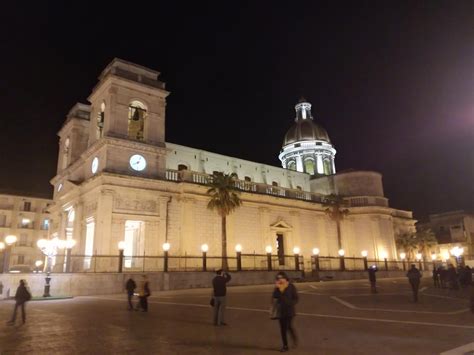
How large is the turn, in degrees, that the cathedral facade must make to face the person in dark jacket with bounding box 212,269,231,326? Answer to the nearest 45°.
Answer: approximately 45° to its left

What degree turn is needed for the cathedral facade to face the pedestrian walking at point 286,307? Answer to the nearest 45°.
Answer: approximately 45° to its left

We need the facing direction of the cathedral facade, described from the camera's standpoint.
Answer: facing the viewer and to the left of the viewer

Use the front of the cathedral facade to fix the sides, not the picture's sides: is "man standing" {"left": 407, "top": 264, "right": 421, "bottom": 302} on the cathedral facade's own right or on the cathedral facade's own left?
on the cathedral facade's own left

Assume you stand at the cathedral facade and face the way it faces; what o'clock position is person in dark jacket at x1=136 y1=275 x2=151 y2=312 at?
The person in dark jacket is roughly at 10 o'clock from the cathedral facade.

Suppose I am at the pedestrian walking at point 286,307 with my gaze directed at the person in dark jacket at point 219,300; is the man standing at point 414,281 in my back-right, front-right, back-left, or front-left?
front-right

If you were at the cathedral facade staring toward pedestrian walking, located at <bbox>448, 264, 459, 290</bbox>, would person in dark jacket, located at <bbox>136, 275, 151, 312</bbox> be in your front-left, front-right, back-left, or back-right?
front-right

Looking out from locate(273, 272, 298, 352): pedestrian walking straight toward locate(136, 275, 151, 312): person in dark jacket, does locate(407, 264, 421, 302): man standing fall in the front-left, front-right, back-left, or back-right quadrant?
front-right

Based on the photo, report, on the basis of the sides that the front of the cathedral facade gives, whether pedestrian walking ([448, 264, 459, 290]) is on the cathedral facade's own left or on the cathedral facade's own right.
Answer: on the cathedral facade's own left
